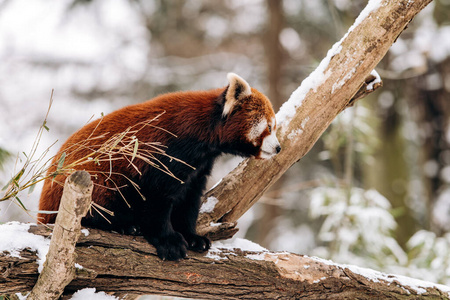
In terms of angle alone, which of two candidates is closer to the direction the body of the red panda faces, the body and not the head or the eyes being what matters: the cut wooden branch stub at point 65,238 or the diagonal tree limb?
the diagonal tree limb

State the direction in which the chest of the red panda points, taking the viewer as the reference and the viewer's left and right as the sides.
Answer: facing to the right of the viewer

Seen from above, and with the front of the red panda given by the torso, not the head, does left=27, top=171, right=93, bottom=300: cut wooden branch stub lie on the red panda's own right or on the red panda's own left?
on the red panda's own right
